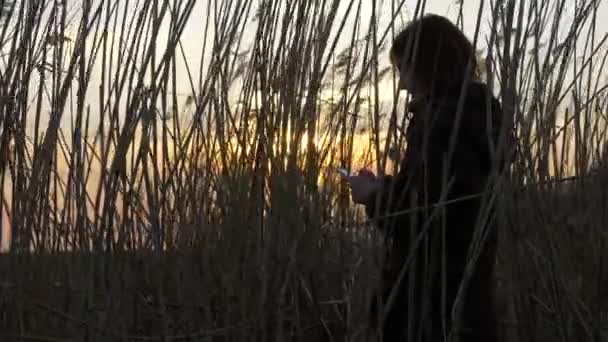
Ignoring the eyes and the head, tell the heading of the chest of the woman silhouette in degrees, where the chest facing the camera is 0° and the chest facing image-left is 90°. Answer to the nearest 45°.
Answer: approximately 90°
